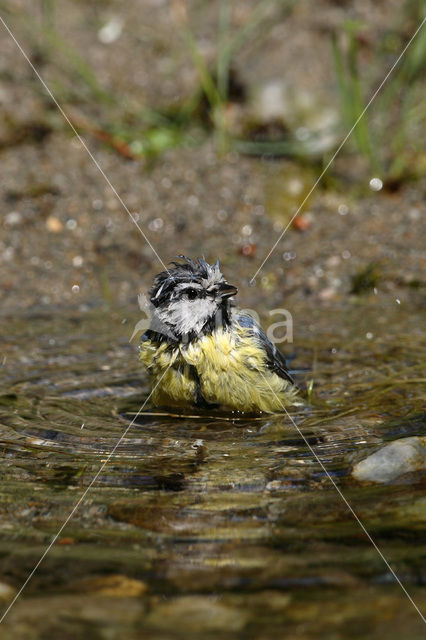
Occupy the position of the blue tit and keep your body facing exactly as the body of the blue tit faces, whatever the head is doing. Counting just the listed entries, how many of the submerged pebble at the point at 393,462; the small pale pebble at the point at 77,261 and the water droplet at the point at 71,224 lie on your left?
1

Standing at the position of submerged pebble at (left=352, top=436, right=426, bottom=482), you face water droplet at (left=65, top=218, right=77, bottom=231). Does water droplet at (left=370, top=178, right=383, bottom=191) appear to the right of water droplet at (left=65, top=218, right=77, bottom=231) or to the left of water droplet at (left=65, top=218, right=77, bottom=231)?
right

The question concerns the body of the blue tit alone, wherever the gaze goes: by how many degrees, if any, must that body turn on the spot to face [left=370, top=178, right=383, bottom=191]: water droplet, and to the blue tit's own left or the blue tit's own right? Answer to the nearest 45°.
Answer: approximately 180°

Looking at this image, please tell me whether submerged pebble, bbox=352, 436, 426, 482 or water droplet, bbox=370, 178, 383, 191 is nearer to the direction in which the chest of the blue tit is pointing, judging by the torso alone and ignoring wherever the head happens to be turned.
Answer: the submerged pebble

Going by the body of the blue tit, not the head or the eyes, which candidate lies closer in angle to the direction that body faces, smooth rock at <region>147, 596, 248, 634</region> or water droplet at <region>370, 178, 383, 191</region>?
the smooth rock

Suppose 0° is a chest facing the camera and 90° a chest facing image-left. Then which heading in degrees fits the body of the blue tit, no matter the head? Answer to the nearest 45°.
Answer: approximately 45°

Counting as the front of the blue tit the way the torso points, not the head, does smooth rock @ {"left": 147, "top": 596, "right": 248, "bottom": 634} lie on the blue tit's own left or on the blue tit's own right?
on the blue tit's own left

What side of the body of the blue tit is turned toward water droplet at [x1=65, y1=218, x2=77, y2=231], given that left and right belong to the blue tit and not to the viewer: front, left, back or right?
right

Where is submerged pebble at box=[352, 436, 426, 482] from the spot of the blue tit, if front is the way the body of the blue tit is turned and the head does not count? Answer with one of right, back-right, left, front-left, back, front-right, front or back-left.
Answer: left
